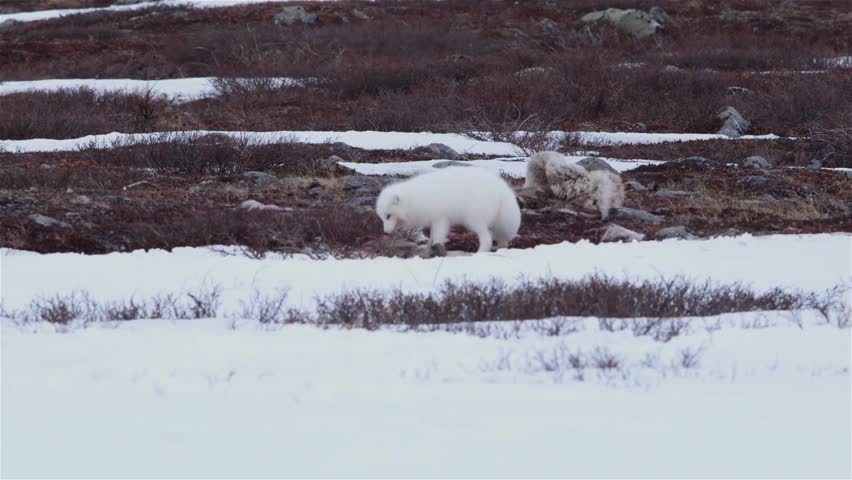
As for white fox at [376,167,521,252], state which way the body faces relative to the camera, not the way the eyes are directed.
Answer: to the viewer's left

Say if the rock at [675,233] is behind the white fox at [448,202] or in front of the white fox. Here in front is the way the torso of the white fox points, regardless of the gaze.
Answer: behind

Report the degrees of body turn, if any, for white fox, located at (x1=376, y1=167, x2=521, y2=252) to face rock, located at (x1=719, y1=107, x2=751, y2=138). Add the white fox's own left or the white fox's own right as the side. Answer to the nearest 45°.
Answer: approximately 90° to the white fox's own right

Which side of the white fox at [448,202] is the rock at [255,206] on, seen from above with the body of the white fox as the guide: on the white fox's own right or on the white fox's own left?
on the white fox's own right

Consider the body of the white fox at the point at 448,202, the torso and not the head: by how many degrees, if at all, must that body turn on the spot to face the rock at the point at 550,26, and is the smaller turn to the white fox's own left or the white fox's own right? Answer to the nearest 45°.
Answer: approximately 90° to the white fox's own right

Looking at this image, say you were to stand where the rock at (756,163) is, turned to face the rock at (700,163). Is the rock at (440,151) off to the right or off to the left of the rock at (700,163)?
right

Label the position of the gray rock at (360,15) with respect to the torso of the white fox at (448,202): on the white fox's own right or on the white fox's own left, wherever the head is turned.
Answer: on the white fox's own right

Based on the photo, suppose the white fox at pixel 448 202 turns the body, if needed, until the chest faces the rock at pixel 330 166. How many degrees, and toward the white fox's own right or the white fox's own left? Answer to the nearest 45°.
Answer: approximately 90° to the white fox's own right

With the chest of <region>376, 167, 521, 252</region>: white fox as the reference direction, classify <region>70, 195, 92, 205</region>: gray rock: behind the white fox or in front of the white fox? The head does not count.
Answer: in front

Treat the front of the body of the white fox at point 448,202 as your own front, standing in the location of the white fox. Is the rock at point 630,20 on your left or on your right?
on your right

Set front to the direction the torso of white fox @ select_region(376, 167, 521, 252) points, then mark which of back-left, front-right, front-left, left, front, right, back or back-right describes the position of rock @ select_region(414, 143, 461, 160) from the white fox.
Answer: right

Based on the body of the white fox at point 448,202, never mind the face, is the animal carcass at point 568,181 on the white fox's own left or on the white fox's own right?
on the white fox's own right

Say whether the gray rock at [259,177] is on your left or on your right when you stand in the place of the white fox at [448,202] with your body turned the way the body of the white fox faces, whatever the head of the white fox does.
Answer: on your right

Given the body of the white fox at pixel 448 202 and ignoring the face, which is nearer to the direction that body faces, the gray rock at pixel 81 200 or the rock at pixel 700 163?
the gray rock

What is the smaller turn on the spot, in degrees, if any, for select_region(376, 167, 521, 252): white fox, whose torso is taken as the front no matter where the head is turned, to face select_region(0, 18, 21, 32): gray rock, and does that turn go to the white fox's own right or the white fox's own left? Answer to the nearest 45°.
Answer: approximately 45° to the white fox's own right

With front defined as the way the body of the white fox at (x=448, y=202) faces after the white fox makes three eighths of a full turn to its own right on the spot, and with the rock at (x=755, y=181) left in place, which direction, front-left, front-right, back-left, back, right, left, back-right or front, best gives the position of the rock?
front
